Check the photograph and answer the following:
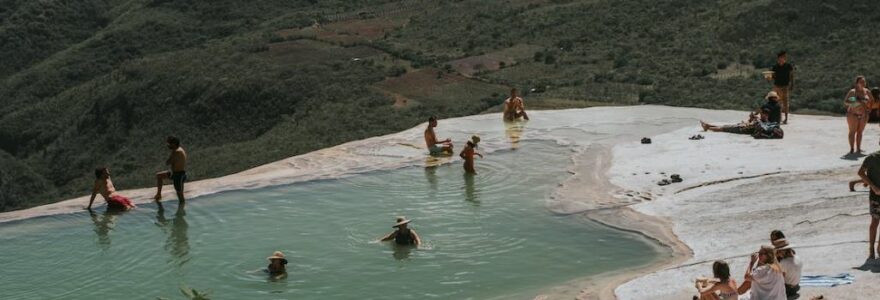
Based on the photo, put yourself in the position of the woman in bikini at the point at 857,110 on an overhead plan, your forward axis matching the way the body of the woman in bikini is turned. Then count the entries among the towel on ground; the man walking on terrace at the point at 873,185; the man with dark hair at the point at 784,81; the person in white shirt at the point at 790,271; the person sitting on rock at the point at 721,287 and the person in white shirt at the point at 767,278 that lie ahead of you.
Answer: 5

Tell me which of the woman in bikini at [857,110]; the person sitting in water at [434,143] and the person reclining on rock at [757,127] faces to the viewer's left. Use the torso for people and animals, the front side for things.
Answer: the person reclining on rock

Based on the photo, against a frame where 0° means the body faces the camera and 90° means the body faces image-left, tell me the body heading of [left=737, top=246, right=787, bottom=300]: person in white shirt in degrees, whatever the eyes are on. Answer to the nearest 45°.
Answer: approximately 135°

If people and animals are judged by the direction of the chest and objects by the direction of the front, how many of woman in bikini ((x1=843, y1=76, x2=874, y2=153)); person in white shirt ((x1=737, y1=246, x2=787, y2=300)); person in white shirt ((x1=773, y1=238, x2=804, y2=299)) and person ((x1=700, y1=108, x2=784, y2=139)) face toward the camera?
1

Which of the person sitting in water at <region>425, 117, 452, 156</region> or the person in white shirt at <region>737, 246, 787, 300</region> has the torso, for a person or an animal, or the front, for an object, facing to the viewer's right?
the person sitting in water

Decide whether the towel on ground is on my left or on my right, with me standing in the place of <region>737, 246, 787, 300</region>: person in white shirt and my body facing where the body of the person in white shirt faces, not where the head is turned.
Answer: on my right

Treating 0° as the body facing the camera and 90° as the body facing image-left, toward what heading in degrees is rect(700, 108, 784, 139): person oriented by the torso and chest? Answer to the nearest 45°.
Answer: approximately 90°

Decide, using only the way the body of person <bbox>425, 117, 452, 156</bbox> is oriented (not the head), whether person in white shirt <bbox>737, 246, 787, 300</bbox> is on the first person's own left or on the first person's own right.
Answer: on the first person's own right

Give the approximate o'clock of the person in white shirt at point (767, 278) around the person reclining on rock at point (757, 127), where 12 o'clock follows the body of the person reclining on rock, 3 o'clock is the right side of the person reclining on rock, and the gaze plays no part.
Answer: The person in white shirt is roughly at 9 o'clock from the person reclining on rock.

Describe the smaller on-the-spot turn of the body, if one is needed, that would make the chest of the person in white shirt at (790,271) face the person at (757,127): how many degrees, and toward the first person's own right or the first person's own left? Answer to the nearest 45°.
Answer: approximately 45° to the first person's own right

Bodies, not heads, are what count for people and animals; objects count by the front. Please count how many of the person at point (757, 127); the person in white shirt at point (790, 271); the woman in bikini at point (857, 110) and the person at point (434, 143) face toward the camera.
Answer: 1

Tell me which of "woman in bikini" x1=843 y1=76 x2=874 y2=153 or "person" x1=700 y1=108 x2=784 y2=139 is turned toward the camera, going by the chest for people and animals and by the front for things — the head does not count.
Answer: the woman in bikini

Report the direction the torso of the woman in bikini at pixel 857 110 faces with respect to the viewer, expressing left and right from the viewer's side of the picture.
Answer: facing the viewer

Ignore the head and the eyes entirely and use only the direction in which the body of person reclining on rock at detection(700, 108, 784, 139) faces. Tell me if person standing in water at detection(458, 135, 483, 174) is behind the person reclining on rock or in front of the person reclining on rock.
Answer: in front

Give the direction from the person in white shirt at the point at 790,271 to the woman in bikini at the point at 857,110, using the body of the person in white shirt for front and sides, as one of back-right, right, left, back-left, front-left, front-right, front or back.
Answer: front-right

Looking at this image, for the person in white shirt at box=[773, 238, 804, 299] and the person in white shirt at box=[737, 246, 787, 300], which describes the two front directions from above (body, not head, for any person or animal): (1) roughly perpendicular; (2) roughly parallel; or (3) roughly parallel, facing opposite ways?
roughly parallel

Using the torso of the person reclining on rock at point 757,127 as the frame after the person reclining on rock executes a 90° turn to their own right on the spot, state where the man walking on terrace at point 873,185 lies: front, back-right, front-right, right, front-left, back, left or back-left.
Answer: back

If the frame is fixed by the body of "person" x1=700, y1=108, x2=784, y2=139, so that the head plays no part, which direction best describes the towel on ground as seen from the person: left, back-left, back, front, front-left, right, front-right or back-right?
left

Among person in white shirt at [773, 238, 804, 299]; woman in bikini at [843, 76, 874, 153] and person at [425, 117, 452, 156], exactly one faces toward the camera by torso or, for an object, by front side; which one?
the woman in bikini

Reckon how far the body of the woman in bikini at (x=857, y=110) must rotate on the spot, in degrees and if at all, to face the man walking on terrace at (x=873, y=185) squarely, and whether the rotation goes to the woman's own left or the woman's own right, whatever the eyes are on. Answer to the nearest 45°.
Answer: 0° — they already face them

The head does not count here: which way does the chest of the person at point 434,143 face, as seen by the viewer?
to the viewer's right
